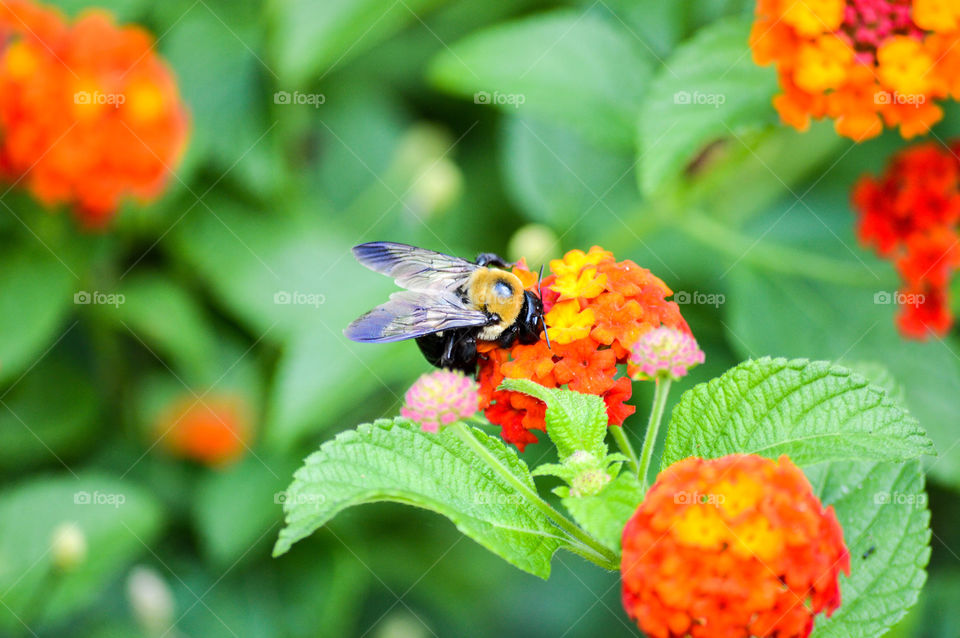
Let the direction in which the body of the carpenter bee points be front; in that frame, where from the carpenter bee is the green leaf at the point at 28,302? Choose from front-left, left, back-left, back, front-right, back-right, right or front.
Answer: back-left

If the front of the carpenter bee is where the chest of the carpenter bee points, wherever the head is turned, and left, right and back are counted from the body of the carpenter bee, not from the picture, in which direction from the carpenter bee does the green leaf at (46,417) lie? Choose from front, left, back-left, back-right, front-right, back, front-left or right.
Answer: back-left

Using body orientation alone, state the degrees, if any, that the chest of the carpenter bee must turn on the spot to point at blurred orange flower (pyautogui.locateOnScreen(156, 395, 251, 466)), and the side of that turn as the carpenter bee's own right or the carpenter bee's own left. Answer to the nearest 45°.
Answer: approximately 135° to the carpenter bee's own left

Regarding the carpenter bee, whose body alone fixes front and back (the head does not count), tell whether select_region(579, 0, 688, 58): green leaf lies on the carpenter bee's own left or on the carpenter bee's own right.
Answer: on the carpenter bee's own left

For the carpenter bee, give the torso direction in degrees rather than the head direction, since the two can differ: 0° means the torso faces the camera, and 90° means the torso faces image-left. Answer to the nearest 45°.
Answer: approximately 270°

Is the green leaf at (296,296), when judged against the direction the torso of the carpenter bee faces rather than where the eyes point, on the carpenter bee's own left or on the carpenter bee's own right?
on the carpenter bee's own left

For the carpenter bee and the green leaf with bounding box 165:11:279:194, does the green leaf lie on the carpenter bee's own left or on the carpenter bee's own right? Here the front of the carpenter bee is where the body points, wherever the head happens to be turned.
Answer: on the carpenter bee's own left
